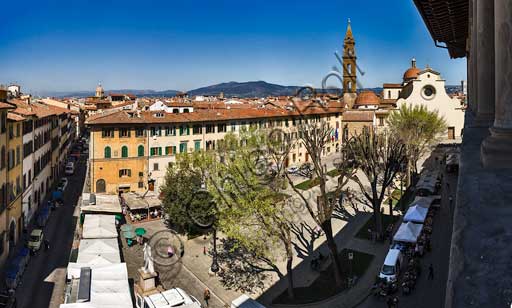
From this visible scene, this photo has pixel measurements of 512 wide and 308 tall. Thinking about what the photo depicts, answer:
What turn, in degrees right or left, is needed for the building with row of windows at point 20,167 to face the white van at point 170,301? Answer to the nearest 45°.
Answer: approximately 90° to its right

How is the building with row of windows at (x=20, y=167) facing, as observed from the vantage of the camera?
facing to the right of the viewer

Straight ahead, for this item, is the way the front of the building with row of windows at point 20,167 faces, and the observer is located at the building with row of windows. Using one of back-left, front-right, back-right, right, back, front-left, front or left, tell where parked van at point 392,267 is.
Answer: front-right

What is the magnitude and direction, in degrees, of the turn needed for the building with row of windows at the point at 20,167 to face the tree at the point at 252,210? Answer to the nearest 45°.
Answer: approximately 45° to its right

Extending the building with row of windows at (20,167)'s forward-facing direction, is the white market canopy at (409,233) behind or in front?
in front

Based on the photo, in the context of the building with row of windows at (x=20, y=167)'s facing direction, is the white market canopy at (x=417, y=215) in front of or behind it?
in front

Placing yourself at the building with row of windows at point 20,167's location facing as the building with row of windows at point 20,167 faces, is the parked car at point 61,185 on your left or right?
on your left

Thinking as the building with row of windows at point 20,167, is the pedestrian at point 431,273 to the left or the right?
on its right
